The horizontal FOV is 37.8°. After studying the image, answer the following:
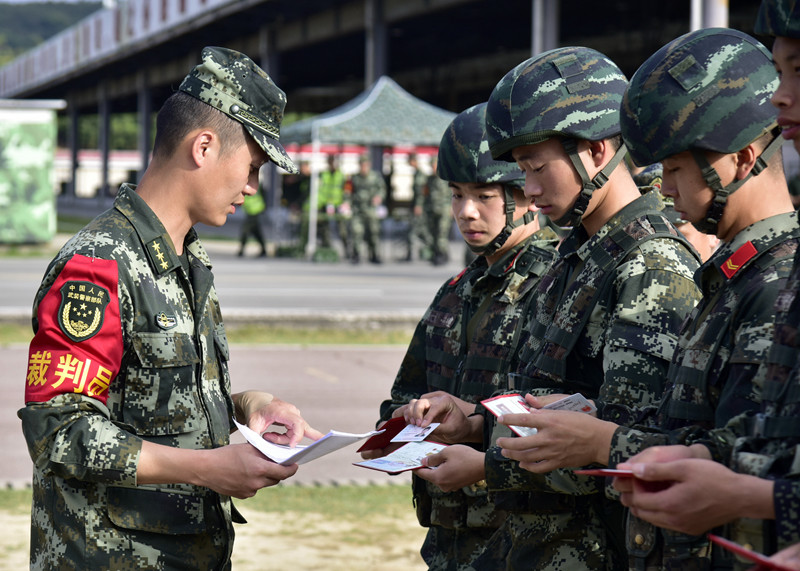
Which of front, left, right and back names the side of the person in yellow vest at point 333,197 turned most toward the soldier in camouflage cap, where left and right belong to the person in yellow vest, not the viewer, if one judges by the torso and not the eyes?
front

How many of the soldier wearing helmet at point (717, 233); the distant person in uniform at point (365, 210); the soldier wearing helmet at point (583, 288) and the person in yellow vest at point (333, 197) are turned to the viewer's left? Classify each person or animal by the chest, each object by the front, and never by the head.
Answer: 2

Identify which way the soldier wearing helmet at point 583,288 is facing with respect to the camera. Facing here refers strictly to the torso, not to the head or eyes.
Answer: to the viewer's left

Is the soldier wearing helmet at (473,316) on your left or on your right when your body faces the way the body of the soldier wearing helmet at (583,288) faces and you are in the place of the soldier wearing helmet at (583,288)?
on your right

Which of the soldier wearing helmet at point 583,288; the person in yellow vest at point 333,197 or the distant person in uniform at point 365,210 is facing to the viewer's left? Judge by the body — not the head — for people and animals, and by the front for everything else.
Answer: the soldier wearing helmet

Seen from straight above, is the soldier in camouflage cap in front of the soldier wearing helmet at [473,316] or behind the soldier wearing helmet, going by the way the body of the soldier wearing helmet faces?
in front

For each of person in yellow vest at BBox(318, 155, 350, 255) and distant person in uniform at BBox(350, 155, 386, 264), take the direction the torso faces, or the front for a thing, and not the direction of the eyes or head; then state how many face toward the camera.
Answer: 2

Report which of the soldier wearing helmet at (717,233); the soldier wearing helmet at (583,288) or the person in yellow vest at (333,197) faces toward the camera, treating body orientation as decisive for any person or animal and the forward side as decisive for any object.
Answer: the person in yellow vest

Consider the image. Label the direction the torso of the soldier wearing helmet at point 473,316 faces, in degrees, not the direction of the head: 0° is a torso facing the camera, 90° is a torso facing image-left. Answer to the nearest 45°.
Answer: approximately 45°

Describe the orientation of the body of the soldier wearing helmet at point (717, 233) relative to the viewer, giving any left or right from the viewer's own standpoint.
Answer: facing to the left of the viewer

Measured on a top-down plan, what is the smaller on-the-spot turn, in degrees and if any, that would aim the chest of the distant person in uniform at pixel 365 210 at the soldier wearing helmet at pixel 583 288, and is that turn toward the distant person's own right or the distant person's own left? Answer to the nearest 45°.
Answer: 0° — they already face them

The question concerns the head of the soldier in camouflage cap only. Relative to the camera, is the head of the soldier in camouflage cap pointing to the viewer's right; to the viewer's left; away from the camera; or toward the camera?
to the viewer's right
